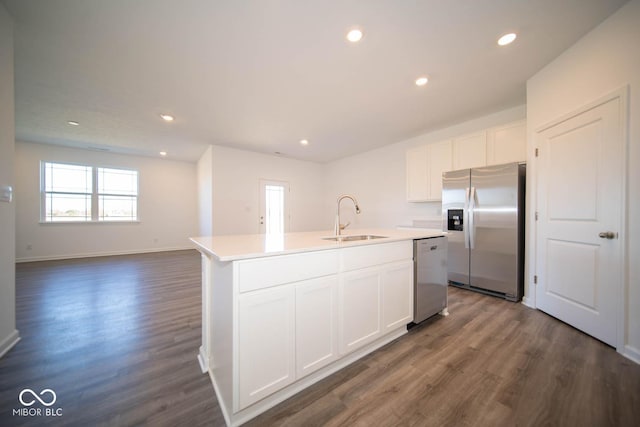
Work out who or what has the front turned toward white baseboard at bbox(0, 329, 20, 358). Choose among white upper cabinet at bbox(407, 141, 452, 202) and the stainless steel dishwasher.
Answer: the white upper cabinet

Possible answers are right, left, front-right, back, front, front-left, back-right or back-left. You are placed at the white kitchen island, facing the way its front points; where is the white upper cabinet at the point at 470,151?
left

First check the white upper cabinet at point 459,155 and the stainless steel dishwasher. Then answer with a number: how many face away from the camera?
0

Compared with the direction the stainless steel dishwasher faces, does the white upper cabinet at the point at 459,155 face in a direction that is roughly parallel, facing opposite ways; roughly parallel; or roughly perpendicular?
roughly perpendicular

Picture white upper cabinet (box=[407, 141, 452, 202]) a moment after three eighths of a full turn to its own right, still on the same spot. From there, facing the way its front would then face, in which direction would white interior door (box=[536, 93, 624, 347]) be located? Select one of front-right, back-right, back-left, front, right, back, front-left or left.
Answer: back-right

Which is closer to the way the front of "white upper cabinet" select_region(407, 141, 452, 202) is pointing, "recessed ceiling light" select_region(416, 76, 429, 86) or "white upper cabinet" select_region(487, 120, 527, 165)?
the recessed ceiling light

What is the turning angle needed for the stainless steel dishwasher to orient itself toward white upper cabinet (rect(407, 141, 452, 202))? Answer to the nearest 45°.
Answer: approximately 135° to its left

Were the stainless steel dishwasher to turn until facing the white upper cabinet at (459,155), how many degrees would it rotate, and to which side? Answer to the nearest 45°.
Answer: approximately 135° to its left

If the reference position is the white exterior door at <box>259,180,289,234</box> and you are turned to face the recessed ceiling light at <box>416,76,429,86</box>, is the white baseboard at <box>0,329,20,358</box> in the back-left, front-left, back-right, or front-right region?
front-right

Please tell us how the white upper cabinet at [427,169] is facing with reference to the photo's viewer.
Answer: facing the viewer and to the left of the viewer

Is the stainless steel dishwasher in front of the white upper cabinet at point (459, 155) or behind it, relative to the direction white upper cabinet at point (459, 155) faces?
in front

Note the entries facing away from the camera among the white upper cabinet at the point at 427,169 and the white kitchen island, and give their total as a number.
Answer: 0

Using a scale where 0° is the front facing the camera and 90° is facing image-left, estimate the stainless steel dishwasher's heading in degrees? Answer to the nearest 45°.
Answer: approximately 315°
